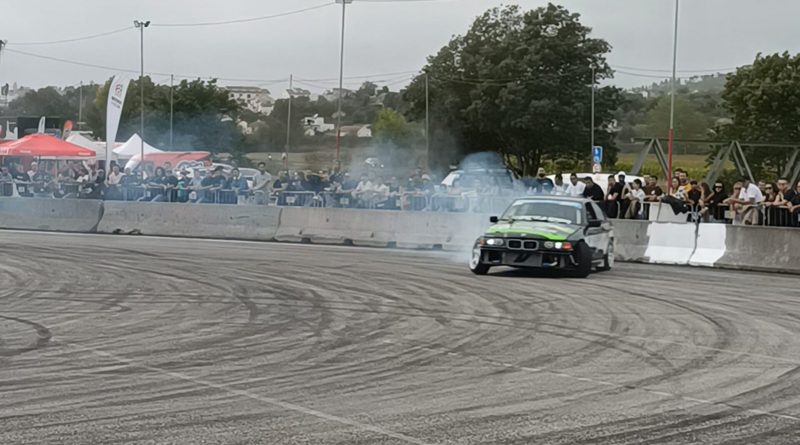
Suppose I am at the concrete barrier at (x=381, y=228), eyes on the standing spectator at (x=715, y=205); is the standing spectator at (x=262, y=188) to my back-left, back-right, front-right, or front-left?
back-left

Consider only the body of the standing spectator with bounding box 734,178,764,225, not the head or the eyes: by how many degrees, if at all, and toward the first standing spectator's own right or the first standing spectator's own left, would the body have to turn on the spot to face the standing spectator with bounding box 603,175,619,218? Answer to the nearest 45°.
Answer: approximately 45° to the first standing spectator's own right

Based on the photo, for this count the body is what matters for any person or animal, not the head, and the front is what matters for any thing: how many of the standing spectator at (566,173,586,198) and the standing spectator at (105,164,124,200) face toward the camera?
2

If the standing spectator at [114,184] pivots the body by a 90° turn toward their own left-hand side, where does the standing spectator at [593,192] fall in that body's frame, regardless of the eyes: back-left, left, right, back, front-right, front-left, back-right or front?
front-right

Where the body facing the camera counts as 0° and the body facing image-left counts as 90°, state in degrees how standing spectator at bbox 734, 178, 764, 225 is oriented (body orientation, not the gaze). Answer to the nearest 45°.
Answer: approximately 45°

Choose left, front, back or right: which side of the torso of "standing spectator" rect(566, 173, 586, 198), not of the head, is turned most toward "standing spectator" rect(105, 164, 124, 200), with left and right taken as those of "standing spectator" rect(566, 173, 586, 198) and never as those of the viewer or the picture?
right

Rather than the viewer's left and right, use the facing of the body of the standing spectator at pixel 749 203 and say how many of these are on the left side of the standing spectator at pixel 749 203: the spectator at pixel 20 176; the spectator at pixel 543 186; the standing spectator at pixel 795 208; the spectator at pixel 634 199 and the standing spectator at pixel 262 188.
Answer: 1

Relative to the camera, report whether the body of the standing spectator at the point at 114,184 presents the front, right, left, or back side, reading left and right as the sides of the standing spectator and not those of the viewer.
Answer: front

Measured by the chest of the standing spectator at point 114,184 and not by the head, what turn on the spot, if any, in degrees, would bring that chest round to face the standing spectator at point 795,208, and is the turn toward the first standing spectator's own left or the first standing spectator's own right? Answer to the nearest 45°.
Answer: approximately 45° to the first standing spectator's own left

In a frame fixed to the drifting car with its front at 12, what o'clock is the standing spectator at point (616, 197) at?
The standing spectator is roughly at 5 o'clock from the drifting car.

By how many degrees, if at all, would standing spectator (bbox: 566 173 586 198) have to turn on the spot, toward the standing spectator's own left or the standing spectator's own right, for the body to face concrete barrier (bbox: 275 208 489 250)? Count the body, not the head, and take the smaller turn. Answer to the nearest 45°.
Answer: approximately 90° to the standing spectator's own right

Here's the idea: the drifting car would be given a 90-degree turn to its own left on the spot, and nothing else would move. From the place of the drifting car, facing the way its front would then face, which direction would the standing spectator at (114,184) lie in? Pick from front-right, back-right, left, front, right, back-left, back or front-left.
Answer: back

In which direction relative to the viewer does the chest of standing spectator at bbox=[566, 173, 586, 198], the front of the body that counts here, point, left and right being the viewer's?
facing the viewer
